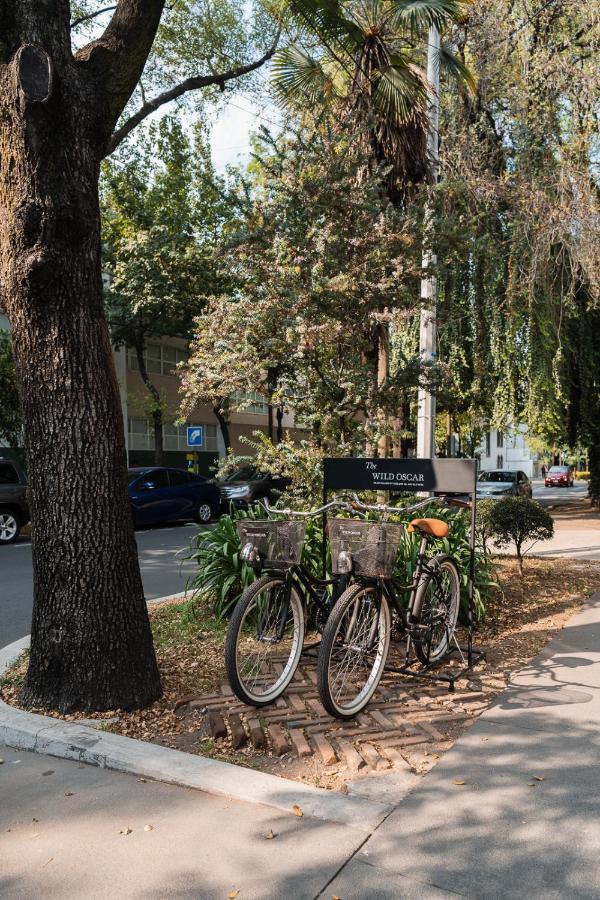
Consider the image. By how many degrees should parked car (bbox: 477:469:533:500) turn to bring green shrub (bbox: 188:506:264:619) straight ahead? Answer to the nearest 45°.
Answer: approximately 45° to its left

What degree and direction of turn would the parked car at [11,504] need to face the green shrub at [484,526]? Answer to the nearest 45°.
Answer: approximately 135° to its left

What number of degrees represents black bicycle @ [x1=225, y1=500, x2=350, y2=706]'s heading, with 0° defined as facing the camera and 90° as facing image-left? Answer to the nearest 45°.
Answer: approximately 45°

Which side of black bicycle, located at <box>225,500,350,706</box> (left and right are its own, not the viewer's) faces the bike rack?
back

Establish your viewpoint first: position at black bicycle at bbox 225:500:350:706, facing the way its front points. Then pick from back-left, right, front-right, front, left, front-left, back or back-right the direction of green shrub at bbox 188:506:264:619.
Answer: back-right

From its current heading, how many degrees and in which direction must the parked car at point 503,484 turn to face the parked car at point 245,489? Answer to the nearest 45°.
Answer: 0° — it already faces it

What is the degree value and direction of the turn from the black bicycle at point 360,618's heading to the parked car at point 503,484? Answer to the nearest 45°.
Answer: approximately 135° to its right

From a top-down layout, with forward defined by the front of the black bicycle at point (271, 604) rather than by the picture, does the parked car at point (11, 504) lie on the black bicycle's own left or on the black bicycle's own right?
on the black bicycle's own right

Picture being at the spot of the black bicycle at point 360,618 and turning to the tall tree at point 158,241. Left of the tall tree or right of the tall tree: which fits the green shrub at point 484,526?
right
